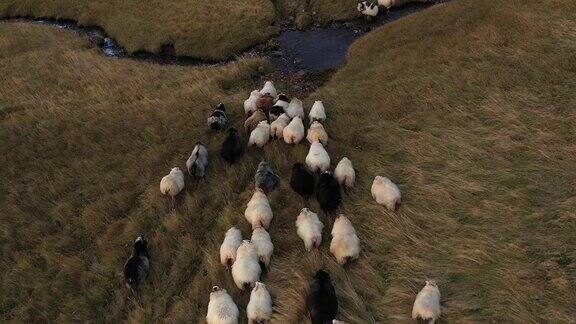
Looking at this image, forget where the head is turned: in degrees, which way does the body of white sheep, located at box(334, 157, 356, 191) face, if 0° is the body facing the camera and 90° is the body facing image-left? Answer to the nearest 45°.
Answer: approximately 180°

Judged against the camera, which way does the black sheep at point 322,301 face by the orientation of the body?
away from the camera

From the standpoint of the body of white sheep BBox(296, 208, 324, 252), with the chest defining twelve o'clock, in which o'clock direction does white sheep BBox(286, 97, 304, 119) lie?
white sheep BBox(286, 97, 304, 119) is roughly at 12 o'clock from white sheep BBox(296, 208, 324, 252).

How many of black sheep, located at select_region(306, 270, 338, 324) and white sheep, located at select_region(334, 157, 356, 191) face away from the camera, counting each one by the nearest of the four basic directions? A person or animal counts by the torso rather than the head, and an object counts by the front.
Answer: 2

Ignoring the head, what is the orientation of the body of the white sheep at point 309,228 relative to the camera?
away from the camera

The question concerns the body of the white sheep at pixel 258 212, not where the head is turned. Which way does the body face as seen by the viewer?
away from the camera

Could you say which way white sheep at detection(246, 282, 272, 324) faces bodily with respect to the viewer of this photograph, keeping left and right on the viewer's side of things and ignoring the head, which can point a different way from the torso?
facing away from the viewer

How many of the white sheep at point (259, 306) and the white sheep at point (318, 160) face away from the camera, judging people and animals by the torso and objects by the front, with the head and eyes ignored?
2

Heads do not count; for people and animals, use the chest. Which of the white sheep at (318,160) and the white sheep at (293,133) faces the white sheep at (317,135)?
the white sheep at (318,160)

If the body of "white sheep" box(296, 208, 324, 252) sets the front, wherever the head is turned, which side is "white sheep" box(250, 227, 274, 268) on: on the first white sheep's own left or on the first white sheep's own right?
on the first white sheep's own left

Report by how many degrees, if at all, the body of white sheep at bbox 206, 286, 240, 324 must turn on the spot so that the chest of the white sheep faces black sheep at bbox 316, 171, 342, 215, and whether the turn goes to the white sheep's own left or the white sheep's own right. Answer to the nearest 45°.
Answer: approximately 45° to the white sheep's own right

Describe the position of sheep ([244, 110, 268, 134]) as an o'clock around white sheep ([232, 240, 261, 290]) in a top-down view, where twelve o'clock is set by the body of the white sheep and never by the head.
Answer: The sheep is roughly at 12 o'clock from the white sheep.

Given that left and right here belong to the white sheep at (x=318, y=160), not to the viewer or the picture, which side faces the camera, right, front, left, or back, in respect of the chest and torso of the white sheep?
back

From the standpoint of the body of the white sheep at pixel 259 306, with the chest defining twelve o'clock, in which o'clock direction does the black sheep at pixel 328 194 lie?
The black sheep is roughly at 1 o'clock from the white sheep.

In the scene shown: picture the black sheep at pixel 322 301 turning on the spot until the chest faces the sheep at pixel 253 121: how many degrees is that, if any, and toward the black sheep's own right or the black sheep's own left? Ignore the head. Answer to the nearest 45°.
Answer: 0° — it already faces it
